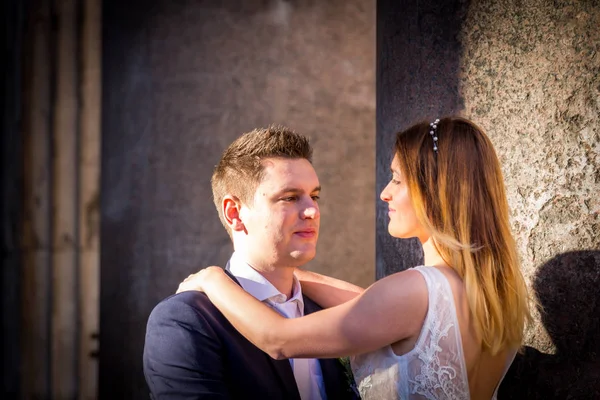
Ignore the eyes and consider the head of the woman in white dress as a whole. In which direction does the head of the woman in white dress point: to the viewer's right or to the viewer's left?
to the viewer's left

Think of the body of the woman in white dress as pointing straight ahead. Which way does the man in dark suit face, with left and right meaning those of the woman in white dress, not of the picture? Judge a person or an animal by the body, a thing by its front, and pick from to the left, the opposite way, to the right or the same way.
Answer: the opposite way

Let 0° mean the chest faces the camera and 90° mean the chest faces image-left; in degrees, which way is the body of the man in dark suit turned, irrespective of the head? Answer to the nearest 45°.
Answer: approximately 315°

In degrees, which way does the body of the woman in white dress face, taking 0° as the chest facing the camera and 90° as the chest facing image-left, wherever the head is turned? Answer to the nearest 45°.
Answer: approximately 135°

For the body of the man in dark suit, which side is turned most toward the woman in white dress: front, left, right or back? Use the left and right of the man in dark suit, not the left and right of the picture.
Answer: front

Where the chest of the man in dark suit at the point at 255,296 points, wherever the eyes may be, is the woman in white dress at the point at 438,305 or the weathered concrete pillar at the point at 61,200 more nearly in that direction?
the woman in white dress

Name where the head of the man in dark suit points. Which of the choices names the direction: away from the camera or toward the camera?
toward the camera
